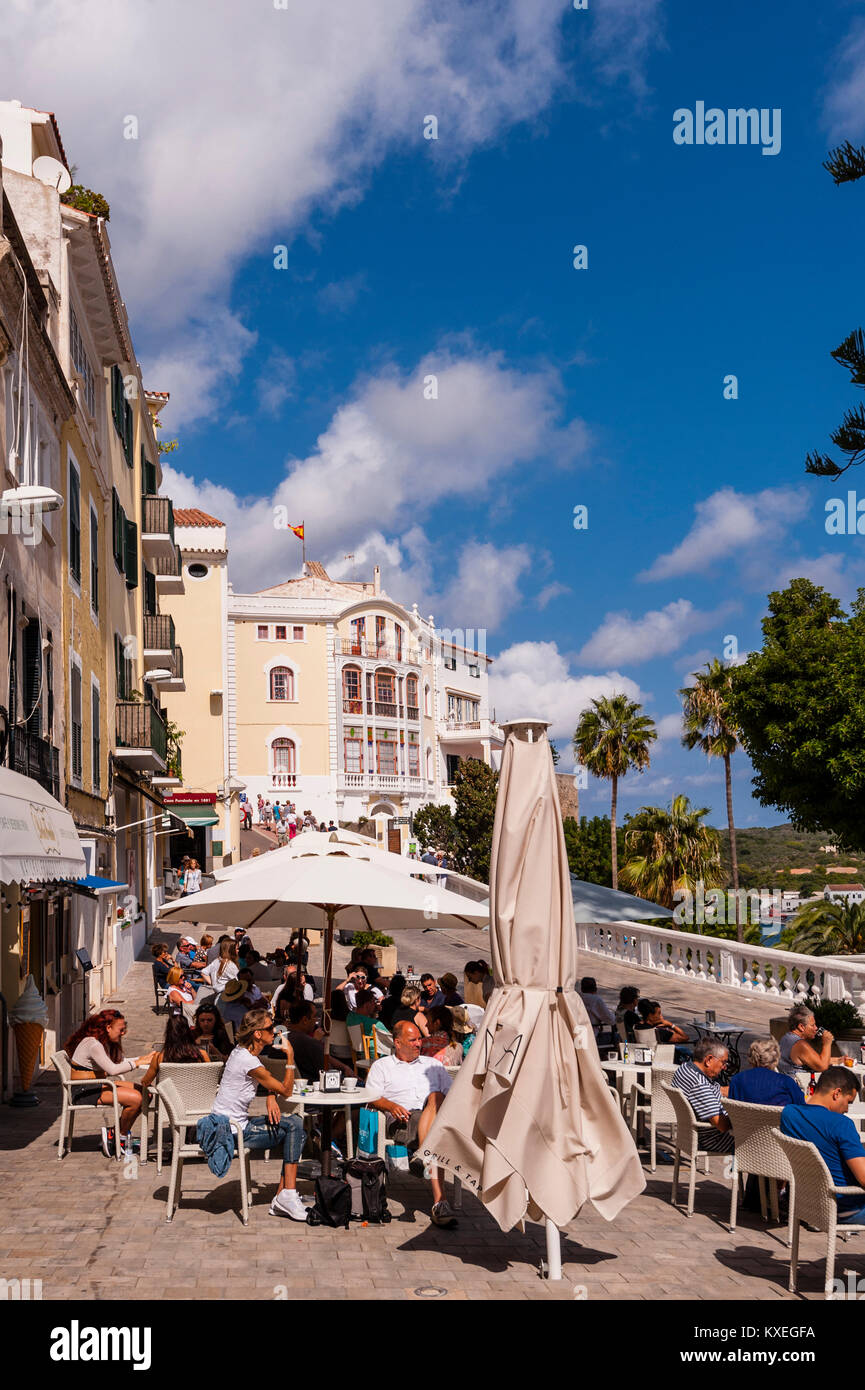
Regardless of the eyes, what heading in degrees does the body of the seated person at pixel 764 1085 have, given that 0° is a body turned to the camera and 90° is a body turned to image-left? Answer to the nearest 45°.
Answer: approximately 180°

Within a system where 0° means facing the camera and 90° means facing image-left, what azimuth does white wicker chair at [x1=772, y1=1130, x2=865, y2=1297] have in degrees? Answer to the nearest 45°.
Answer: approximately 225°

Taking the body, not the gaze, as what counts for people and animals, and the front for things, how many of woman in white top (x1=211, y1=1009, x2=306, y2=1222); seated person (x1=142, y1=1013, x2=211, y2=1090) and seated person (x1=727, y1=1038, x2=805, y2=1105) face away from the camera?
2

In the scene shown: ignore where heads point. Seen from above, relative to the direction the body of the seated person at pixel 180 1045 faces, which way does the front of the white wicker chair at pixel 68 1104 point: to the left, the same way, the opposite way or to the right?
to the right

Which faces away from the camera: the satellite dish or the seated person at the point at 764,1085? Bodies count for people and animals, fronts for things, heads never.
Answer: the seated person

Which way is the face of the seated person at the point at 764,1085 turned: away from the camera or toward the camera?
away from the camera

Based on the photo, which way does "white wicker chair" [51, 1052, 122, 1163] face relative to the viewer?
to the viewer's right

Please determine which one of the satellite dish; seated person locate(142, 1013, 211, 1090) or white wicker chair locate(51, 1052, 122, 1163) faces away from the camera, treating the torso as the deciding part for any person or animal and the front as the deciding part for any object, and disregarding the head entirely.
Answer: the seated person

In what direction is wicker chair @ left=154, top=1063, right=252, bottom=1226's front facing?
to the viewer's right

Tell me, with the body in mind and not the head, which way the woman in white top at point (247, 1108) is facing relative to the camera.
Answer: to the viewer's right

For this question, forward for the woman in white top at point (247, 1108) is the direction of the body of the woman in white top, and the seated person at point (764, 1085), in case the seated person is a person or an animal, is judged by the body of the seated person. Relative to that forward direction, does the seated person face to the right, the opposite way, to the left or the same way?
to the left

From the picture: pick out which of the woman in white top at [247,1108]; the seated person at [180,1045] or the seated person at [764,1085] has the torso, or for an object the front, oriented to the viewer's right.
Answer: the woman in white top
